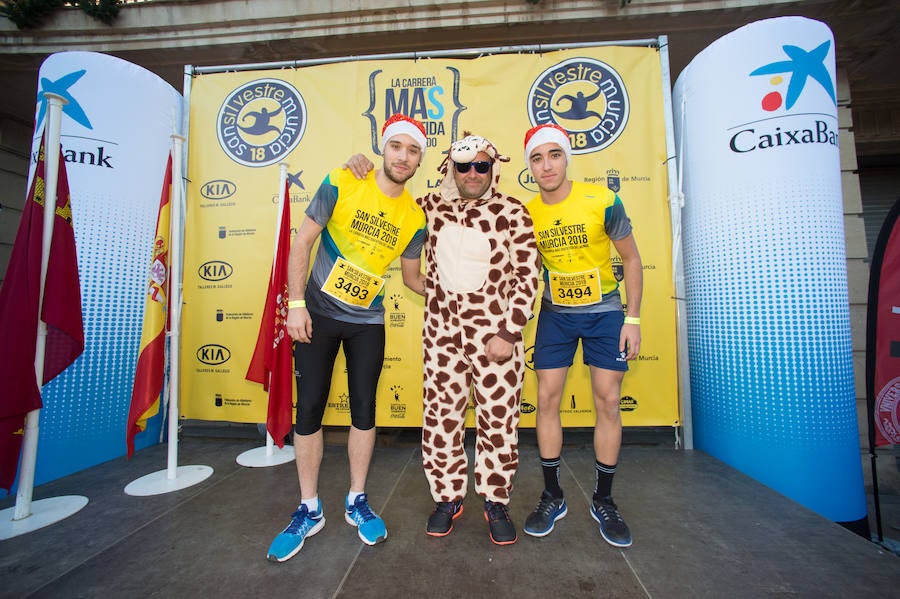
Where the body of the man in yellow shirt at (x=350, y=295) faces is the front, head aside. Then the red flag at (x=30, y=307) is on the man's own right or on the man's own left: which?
on the man's own right

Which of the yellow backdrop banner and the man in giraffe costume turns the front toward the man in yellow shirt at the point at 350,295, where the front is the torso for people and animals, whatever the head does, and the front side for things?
the yellow backdrop banner

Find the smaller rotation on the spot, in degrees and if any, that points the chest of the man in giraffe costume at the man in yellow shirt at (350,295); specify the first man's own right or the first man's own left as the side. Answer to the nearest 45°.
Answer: approximately 90° to the first man's own right

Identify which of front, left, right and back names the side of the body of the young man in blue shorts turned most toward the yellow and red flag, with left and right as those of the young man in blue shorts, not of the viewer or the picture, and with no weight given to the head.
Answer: right

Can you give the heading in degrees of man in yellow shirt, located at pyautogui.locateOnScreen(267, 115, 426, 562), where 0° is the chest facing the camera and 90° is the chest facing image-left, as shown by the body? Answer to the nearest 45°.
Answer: approximately 0°

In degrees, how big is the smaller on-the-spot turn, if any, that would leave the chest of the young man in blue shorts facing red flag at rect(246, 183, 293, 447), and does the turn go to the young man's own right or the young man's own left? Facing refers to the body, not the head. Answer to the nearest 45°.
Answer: approximately 90° to the young man's own right

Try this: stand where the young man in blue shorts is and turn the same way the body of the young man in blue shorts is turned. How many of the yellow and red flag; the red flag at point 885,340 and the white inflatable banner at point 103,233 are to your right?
2

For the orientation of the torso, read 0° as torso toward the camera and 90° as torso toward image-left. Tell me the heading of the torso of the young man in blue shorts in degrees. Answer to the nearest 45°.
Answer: approximately 0°
